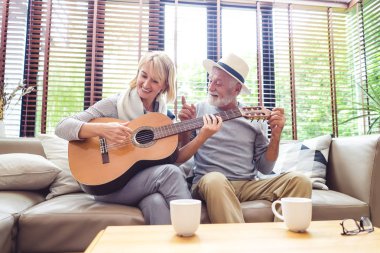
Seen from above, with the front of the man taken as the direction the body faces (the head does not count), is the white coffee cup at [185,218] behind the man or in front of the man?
in front

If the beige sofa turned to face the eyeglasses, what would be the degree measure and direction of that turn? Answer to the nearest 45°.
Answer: approximately 45° to its left

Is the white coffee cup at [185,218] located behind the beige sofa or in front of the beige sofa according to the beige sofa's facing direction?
in front

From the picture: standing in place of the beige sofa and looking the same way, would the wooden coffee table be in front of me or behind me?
in front

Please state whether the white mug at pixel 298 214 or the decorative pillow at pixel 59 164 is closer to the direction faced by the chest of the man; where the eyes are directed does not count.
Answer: the white mug

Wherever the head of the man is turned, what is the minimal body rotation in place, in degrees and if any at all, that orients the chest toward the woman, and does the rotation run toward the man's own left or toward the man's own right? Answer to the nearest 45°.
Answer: approximately 45° to the man's own right

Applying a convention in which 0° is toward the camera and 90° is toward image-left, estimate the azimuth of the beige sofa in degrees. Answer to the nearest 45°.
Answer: approximately 0°

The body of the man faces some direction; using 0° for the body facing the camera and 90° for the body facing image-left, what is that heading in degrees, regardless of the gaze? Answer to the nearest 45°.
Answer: approximately 0°
